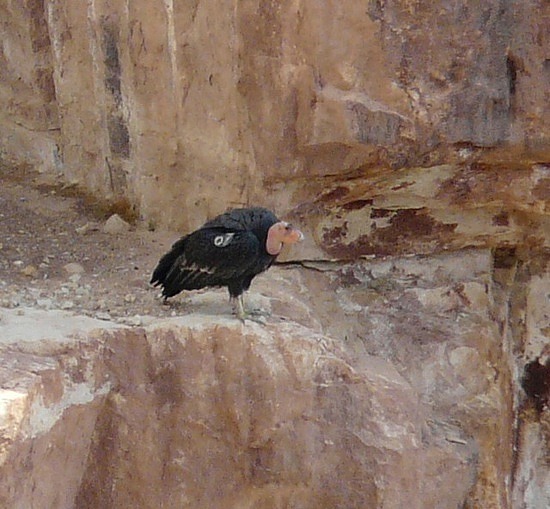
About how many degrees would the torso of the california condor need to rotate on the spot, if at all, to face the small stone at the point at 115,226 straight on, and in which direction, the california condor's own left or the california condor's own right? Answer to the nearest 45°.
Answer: approximately 135° to the california condor's own left

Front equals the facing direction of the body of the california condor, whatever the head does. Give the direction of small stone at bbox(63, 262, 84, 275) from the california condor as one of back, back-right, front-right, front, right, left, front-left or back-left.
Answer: back-left

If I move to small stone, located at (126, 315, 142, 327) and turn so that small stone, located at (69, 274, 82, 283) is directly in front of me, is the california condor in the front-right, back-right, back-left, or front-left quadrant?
back-right

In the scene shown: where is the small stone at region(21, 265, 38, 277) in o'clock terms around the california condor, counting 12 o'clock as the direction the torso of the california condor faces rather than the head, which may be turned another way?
The small stone is roughly at 7 o'clock from the california condor.

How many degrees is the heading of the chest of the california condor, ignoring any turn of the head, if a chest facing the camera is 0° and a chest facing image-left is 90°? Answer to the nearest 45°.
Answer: approximately 270°

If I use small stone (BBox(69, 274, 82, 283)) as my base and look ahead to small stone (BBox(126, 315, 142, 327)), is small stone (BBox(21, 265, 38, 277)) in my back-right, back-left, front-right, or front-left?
back-right
